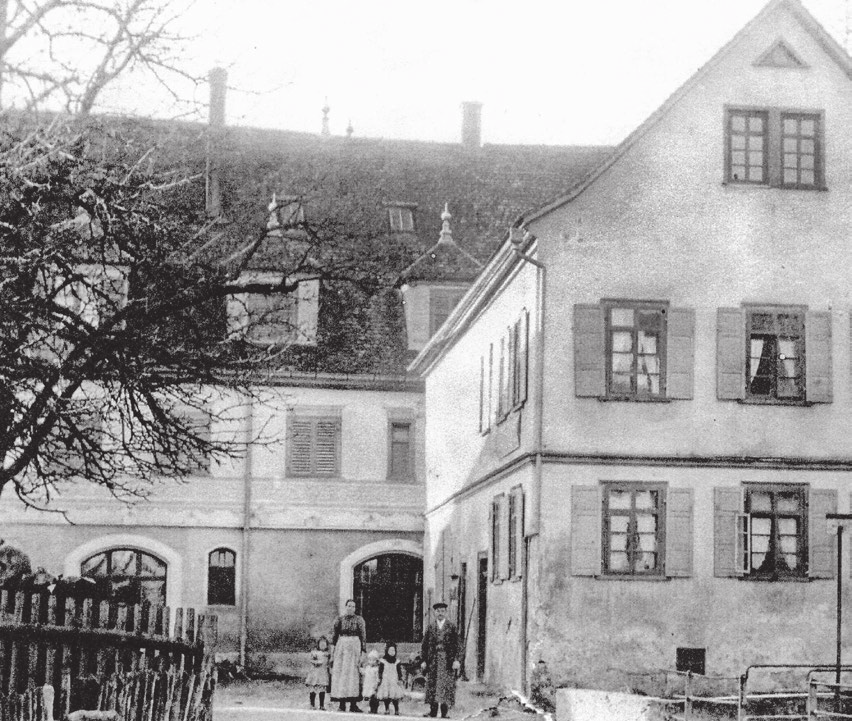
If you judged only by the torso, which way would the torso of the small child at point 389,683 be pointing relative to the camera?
toward the camera

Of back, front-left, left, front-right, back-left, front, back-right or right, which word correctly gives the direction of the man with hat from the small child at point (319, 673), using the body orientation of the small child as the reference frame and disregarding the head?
front-left

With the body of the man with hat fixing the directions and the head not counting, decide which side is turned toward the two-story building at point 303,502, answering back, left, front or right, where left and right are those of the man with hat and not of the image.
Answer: back

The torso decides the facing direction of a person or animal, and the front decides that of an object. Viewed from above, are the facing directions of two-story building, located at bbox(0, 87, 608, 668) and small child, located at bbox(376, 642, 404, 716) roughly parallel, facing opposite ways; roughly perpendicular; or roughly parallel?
roughly parallel

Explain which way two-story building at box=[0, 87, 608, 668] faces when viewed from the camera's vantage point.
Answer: facing the viewer

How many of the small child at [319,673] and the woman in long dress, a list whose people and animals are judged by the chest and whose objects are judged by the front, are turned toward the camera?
2

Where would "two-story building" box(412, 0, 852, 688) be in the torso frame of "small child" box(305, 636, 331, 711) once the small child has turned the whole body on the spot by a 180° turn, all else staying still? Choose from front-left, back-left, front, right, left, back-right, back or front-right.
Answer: right

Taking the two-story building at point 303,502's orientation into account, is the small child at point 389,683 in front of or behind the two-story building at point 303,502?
in front

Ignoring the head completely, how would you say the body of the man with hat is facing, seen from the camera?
toward the camera

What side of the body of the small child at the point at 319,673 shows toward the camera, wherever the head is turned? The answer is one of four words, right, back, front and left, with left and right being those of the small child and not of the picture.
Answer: front

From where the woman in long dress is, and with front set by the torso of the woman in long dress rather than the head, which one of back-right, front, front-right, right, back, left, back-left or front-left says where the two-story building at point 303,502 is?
back
